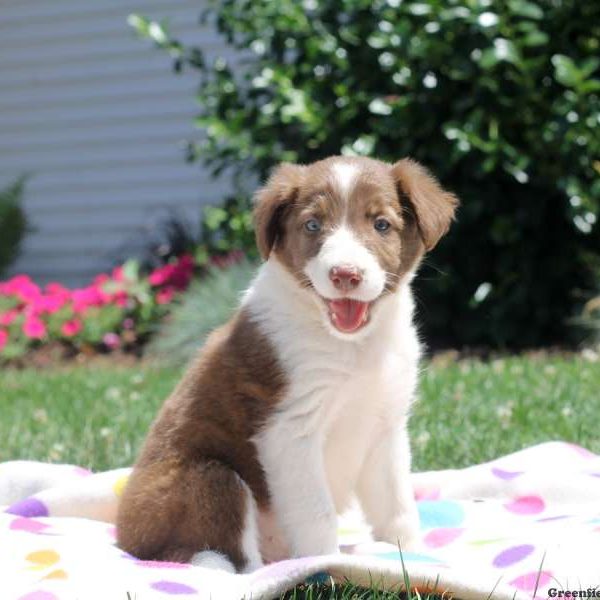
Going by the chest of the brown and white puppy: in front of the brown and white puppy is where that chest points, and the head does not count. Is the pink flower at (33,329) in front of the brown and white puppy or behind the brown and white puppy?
behind

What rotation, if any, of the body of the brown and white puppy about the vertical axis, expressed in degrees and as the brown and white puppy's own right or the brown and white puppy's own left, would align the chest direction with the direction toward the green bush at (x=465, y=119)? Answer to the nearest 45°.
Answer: approximately 135° to the brown and white puppy's own left

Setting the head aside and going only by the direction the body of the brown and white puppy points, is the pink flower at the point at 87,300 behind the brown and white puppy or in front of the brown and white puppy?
behind

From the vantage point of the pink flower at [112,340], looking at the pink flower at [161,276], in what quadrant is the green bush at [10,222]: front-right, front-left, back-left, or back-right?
front-left

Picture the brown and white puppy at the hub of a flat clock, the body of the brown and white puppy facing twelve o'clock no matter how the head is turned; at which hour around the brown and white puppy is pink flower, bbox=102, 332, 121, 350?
The pink flower is roughly at 7 o'clock from the brown and white puppy.

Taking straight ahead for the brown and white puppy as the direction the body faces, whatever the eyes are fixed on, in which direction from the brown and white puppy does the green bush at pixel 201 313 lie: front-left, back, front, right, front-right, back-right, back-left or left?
back-left

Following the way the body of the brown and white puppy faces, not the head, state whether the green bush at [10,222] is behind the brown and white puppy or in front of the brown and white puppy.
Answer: behind

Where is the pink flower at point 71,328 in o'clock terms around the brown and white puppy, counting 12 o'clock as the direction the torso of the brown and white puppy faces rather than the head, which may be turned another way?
The pink flower is roughly at 7 o'clock from the brown and white puppy.

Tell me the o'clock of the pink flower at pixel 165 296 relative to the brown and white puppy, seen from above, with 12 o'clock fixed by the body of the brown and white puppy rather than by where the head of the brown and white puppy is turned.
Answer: The pink flower is roughly at 7 o'clock from the brown and white puppy.

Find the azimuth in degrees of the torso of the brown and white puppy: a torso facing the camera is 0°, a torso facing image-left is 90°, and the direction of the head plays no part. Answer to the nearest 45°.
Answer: approximately 315°
